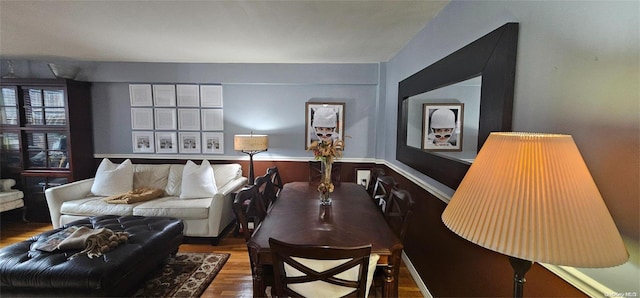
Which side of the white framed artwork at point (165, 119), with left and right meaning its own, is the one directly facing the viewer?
front

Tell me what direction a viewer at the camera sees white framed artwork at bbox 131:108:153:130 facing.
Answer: facing the viewer

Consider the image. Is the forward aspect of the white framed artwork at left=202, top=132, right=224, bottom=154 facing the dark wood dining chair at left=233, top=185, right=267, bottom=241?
yes

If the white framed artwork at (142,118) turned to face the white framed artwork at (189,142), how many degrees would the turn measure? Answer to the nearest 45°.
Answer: approximately 45° to its left

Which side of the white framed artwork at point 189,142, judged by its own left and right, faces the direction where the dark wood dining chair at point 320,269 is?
front

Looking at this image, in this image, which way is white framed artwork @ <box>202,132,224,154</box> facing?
toward the camera

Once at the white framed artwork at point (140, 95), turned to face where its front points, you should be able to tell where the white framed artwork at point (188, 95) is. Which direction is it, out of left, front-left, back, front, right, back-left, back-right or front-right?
front-left

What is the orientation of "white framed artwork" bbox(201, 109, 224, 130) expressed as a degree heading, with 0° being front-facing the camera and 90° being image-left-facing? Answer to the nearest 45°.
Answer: approximately 0°
